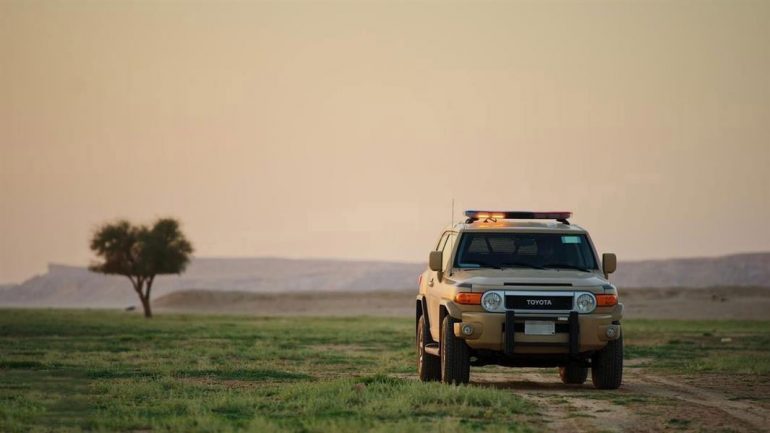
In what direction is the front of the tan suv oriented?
toward the camera
